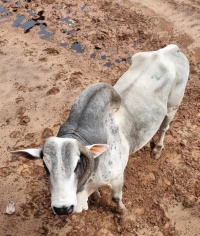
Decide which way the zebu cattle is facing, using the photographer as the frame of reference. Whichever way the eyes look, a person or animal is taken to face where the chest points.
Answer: facing the viewer and to the left of the viewer
